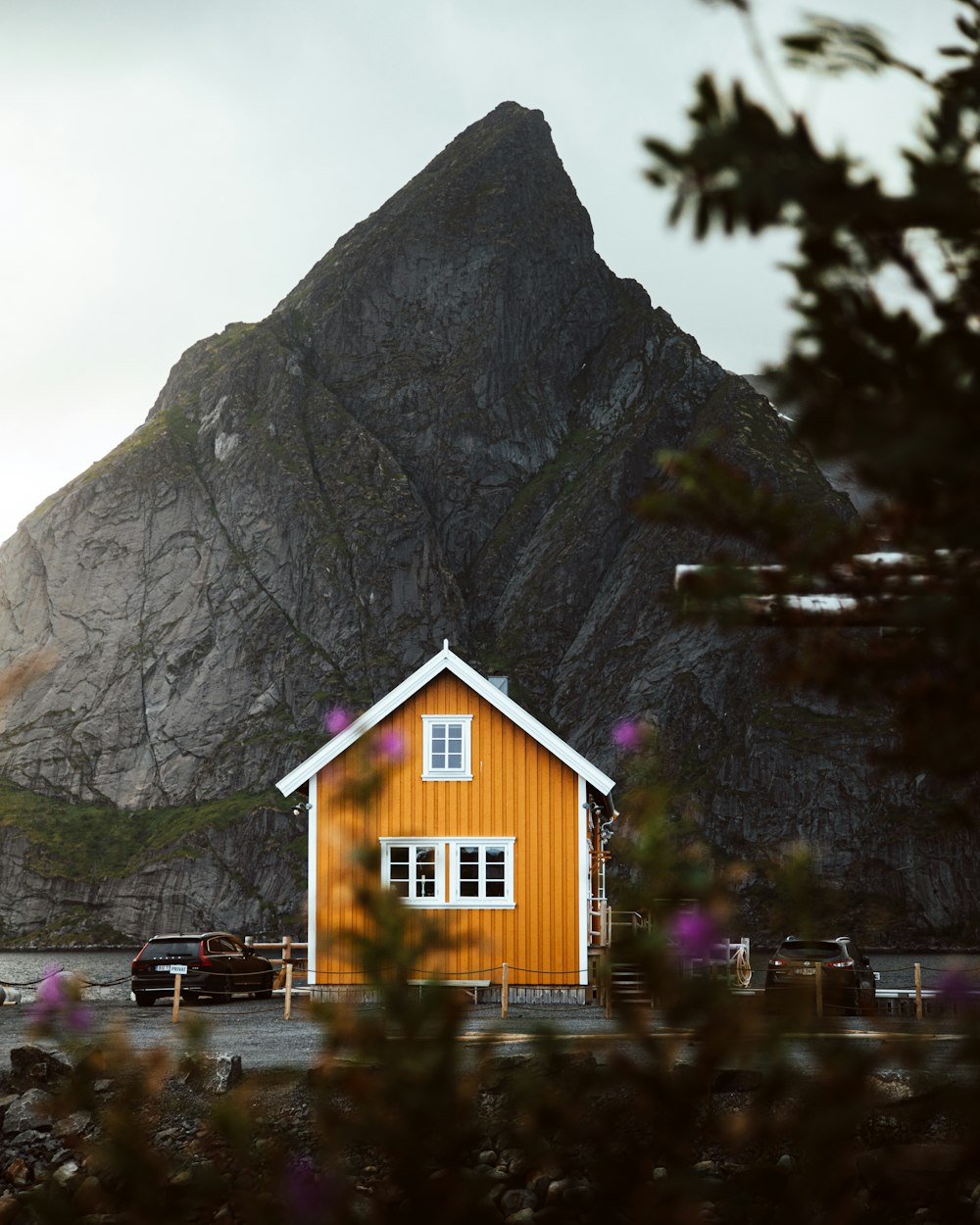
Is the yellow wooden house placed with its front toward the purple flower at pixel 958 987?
yes

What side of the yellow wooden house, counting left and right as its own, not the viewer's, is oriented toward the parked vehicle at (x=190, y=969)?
right

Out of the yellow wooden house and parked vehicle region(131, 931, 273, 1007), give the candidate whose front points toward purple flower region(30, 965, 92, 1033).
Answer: the yellow wooden house

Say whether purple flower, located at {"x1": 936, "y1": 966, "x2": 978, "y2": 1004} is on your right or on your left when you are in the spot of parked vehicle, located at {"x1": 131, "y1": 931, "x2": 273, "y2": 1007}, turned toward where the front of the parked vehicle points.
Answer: on your right

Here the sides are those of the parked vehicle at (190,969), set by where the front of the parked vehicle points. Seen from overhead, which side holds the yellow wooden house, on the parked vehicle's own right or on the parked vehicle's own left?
on the parked vehicle's own right

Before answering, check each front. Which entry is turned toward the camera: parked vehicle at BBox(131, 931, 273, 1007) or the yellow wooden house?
the yellow wooden house

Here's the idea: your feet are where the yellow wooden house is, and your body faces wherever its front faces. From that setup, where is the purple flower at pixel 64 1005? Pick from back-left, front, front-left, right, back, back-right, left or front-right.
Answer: front

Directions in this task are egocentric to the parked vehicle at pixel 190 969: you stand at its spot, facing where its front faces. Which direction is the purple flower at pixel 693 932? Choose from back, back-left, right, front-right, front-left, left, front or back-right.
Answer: back-right

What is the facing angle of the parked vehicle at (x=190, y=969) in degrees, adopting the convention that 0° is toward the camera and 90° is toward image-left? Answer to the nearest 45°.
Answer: approximately 225°

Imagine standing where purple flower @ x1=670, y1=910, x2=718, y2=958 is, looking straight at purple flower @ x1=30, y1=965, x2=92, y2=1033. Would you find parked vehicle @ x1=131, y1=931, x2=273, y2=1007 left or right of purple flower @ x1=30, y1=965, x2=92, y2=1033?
right

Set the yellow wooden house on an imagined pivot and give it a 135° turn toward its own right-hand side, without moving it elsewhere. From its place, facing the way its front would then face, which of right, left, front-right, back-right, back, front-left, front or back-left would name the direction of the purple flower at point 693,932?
back-left

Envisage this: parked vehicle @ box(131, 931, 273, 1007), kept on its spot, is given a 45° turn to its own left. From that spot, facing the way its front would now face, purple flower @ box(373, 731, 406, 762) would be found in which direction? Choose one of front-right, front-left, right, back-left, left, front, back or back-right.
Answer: back

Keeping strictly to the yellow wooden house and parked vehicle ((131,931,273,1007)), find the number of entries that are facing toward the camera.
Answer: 1

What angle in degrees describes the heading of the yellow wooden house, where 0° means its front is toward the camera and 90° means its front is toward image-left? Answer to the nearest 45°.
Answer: approximately 0°

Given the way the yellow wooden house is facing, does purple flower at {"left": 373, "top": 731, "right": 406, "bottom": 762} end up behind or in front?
in front

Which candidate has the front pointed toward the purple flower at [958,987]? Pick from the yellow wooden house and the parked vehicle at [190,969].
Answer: the yellow wooden house
